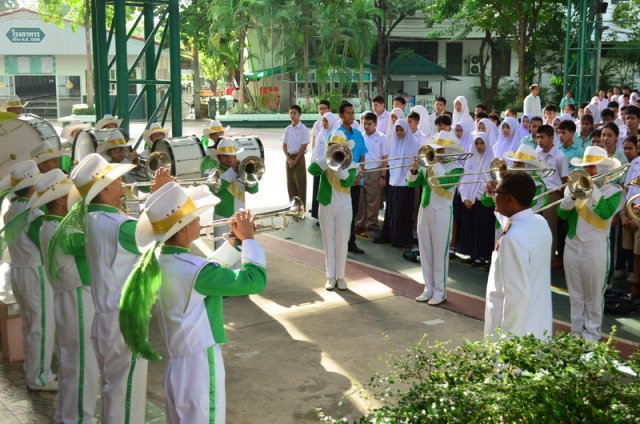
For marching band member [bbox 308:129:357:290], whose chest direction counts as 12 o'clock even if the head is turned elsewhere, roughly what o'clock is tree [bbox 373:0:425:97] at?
The tree is roughly at 6 o'clock from the marching band member.

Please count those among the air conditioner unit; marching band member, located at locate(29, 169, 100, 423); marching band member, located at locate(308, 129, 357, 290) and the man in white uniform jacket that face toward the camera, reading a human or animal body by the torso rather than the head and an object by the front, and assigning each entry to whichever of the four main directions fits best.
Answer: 2

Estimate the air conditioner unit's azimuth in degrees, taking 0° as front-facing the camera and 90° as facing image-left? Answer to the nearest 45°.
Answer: approximately 0°

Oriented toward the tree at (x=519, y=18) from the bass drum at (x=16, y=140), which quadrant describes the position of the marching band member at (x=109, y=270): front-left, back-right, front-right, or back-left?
back-right

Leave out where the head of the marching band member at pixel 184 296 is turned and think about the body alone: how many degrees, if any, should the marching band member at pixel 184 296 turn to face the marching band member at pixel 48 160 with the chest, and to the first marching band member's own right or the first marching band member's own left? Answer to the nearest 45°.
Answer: approximately 45° to the first marching band member's own left

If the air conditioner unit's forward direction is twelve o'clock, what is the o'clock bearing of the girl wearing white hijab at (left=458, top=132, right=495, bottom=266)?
The girl wearing white hijab is roughly at 12 o'clock from the air conditioner unit.

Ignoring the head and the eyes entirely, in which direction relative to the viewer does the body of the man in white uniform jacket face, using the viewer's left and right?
facing away from the viewer and to the left of the viewer

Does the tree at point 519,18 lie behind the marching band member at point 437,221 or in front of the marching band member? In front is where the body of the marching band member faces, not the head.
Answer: behind
